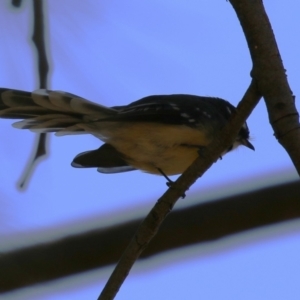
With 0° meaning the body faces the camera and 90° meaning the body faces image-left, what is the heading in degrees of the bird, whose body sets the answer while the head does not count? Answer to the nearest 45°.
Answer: approximately 270°
